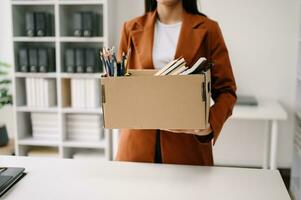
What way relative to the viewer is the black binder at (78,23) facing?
toward the camera

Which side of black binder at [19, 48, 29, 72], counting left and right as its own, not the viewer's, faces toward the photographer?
front

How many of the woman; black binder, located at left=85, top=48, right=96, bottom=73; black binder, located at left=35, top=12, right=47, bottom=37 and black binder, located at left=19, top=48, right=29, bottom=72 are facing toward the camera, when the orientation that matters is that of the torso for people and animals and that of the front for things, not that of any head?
4

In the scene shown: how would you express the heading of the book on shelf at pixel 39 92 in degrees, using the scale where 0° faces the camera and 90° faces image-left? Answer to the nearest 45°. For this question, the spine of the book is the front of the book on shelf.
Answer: approximately 0°

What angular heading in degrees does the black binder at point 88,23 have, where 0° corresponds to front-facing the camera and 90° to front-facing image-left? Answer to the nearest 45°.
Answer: approximately 0°

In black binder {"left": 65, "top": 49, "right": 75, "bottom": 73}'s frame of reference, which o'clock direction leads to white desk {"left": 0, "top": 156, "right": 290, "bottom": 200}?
The white desk is roughly at 12 o'clock from the black binder.

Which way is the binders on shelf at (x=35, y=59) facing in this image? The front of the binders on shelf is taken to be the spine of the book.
toward the camera

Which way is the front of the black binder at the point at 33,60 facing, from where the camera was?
facing the viewer

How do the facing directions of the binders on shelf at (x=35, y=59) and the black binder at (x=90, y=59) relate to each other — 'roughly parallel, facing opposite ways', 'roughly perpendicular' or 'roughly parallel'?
roughly parallel
